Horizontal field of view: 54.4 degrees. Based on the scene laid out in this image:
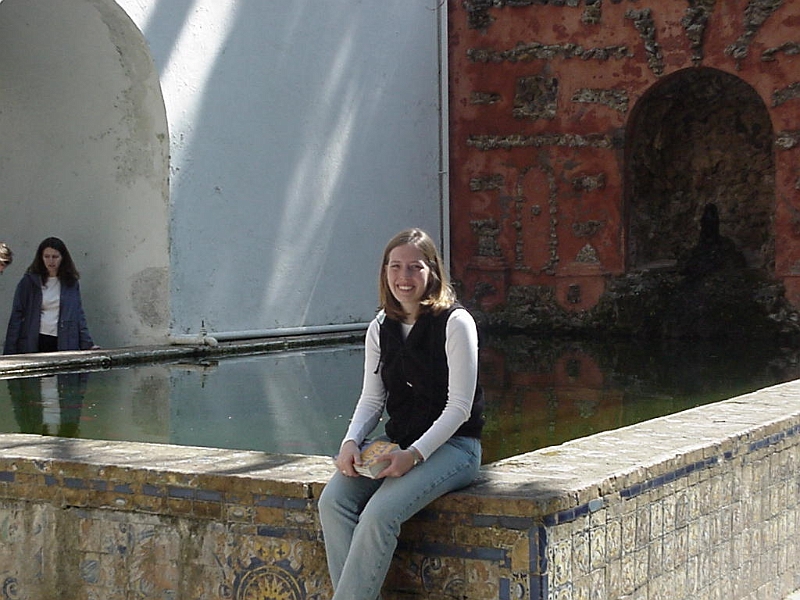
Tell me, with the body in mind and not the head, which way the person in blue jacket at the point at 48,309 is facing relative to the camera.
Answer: toward the camera

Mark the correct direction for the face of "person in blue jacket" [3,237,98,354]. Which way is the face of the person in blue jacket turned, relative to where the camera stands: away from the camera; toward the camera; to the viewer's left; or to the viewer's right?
toward the camera

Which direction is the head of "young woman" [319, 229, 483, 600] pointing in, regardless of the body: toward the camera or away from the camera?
toward the camera

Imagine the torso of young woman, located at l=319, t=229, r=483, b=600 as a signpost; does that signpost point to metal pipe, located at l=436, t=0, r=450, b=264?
no

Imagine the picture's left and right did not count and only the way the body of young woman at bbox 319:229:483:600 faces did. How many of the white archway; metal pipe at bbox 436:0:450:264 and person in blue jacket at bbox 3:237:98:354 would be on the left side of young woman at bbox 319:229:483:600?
0

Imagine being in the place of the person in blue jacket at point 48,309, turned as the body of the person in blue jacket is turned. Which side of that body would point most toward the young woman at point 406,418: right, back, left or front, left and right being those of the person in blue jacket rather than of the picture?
front

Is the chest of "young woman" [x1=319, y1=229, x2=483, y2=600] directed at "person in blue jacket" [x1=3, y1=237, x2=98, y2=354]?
no

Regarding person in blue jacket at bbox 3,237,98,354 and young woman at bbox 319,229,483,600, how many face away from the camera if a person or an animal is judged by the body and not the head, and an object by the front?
0

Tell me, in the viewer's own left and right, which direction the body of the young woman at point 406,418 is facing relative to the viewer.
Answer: facing the viewer and to the left of the viewer

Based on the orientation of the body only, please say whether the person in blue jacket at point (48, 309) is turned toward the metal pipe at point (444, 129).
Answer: no
